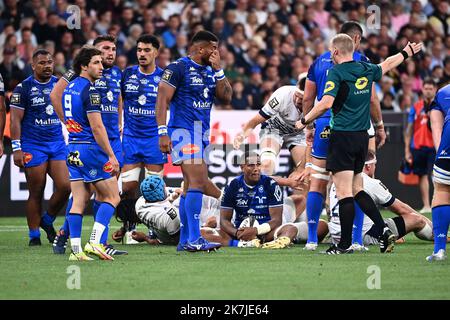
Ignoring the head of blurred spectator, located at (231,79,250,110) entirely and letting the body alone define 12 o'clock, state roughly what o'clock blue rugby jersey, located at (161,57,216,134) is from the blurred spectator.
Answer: The blue rugby jersey is roughly at 12 o'clock from the blurred spectator.

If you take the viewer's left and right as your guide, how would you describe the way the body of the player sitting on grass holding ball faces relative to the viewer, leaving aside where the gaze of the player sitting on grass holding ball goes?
facing the viewer

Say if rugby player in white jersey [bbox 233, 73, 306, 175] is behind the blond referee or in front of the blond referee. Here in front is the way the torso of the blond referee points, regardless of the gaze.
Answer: in front

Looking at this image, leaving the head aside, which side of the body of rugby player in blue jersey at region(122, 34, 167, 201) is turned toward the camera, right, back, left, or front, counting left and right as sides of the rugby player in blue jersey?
front

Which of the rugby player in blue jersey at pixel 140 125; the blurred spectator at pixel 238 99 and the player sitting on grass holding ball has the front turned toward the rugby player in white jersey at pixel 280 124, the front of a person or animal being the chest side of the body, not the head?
the blurred spectator

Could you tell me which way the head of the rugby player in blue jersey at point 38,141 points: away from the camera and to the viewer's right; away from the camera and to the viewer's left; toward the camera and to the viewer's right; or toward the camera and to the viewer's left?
toward the camera and to the viewer's right

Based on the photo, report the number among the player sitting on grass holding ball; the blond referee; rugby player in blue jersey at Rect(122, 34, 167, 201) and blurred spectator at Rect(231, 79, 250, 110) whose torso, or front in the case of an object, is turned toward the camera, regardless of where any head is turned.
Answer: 3

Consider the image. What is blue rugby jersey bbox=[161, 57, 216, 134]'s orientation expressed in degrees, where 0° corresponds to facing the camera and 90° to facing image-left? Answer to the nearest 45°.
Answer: approximately 315°
